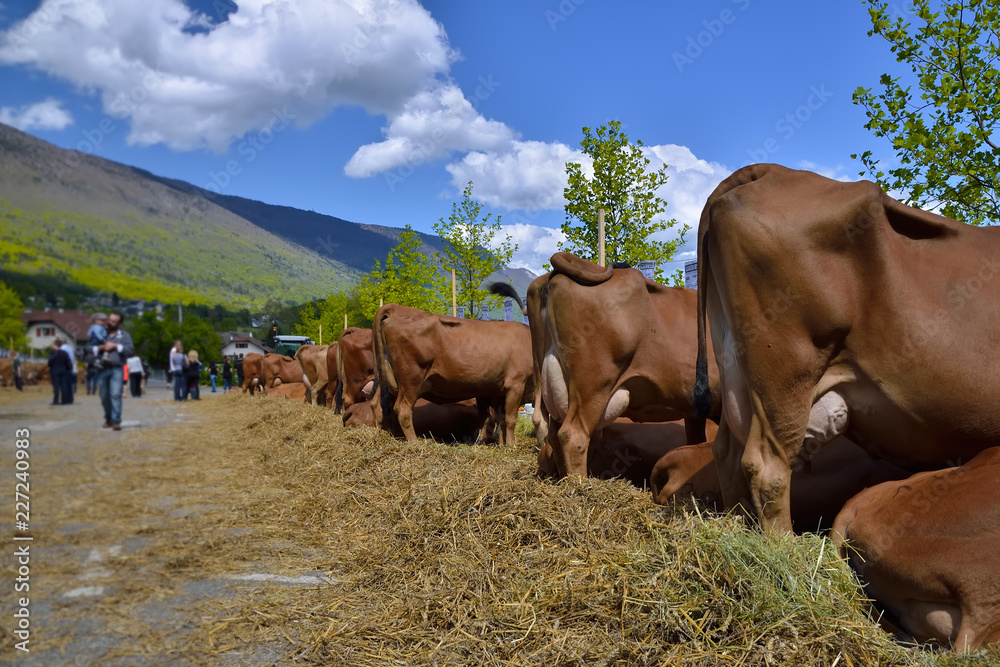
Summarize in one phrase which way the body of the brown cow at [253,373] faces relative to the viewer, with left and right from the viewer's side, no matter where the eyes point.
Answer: facing away from the viewer and to the right of the viewer

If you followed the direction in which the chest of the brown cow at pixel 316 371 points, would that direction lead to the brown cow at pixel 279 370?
no

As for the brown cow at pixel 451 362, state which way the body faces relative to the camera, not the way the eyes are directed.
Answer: to the viewer's right

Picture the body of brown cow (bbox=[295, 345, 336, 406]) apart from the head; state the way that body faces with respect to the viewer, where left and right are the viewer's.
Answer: facing away from the viewer and to the right of the viewer

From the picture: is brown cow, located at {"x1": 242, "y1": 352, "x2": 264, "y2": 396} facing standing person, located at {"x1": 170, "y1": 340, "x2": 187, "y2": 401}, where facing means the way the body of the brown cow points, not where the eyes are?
no

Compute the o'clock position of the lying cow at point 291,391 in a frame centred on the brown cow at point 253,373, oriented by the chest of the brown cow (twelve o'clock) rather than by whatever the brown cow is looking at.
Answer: The lying cow is roughly at 4 o'clock from the brown cow.

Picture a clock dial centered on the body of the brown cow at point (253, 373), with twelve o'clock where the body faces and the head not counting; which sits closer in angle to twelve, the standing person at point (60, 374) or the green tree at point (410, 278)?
the green tree

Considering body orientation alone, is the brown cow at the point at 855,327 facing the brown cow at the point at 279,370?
no
